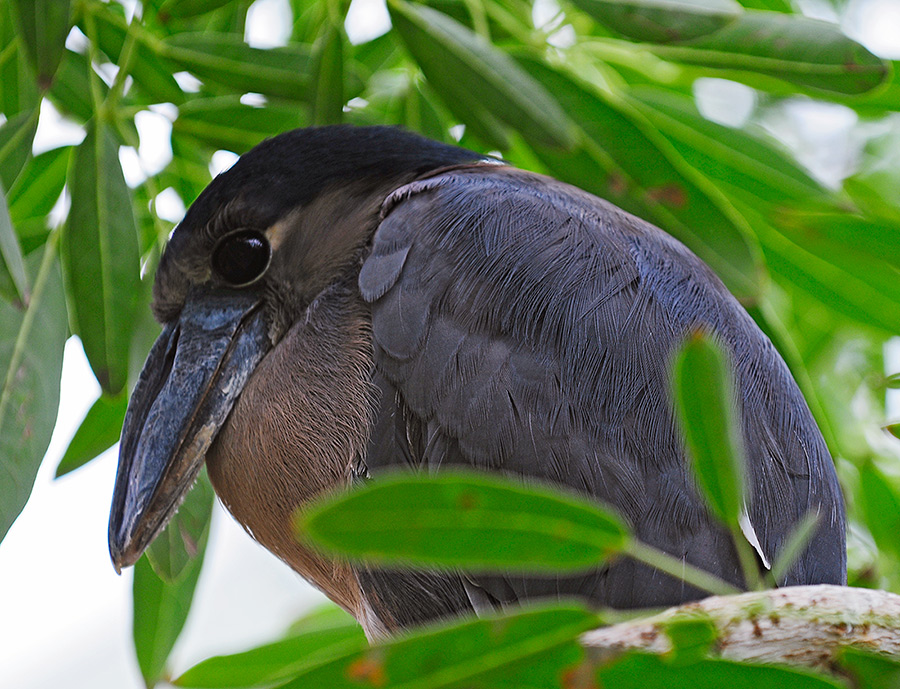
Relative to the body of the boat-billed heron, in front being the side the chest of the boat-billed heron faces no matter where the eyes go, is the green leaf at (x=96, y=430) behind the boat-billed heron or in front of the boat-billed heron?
in front

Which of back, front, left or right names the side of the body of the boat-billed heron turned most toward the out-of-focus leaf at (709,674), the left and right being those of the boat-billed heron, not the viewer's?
left

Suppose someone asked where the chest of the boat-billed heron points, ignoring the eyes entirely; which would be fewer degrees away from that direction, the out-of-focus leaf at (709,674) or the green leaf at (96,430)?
the green leaf

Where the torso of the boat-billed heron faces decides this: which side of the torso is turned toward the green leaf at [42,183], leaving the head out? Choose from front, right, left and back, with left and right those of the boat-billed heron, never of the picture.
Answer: front

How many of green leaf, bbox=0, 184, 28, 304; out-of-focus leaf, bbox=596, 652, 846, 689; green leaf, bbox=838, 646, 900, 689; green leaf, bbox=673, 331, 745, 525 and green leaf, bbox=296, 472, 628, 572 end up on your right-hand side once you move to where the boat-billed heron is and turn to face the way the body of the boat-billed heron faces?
0

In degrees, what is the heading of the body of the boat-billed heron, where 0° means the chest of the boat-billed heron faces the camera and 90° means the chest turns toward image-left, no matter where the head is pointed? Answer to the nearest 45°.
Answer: approximately 90°
